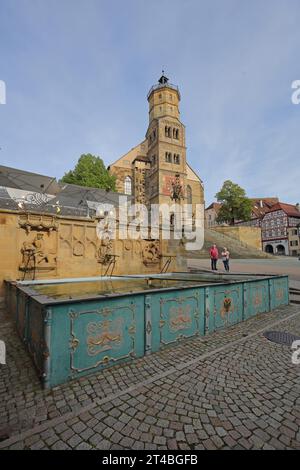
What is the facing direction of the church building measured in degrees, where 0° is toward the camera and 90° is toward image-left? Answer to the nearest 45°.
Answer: approximately 315°

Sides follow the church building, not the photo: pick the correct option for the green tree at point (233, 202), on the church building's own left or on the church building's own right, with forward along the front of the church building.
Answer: on the church building's own left
